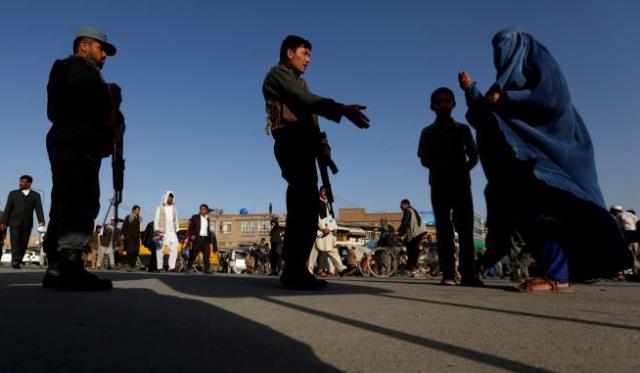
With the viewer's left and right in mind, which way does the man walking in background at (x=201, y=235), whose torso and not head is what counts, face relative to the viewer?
facing the viewer and to the right of the viewer

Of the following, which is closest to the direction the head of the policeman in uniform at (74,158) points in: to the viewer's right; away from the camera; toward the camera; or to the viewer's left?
to the viewer's right

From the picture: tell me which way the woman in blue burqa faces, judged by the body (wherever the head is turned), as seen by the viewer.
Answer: to the viewer's left

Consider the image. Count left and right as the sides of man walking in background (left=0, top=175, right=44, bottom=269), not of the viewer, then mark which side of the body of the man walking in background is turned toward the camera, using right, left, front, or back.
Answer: front

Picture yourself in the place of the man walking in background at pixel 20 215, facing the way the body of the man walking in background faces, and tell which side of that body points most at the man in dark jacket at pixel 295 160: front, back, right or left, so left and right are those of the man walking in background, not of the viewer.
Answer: front

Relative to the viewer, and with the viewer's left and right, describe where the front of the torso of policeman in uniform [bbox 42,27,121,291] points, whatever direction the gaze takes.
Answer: facing to the right of the viewer

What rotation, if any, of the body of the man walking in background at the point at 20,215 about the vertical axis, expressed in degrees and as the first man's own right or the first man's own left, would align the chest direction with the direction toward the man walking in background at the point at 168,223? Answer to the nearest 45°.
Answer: approximately 90° to the first man's own left

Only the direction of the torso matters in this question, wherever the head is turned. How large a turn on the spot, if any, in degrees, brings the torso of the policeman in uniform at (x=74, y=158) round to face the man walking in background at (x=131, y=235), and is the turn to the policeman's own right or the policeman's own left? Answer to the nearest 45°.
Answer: approximately 90° to the policeman's own left

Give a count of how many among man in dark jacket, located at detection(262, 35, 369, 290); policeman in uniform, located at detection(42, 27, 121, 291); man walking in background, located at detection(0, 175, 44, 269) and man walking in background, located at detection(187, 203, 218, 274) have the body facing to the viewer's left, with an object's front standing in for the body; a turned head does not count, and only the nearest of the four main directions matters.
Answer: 0

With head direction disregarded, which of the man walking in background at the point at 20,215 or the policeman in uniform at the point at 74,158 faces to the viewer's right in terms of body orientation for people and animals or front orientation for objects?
the policeman in uniform

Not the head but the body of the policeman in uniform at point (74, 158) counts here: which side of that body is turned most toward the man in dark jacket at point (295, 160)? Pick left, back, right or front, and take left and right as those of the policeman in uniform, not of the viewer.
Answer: front

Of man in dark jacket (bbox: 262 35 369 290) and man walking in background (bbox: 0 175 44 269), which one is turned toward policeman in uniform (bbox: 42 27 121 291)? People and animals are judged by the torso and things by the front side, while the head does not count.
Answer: the man walking in background

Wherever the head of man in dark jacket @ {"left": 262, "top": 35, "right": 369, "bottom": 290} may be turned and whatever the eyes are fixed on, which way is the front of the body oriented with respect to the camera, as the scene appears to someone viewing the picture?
to the viewer's right

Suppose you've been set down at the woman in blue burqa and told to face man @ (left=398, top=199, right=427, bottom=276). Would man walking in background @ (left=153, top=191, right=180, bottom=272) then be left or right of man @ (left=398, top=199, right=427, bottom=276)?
left

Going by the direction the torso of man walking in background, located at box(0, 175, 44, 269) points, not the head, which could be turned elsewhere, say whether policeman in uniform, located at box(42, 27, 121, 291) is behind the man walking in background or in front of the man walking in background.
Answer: in front
